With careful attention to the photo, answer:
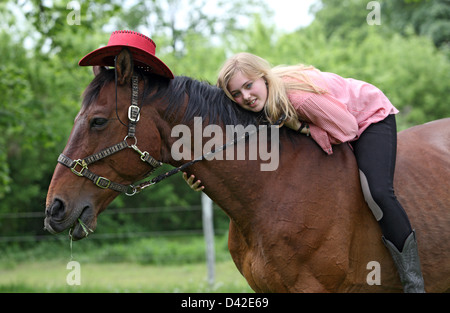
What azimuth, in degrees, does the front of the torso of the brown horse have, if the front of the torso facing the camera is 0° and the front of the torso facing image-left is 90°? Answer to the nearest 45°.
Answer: approximately 90°
